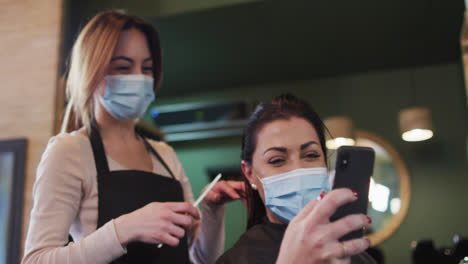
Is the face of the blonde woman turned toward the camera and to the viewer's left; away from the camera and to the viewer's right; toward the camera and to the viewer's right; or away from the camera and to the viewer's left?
toward the camera and to the viewer's right

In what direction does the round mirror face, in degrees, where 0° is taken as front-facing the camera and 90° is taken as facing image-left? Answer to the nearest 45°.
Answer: approximately 0°

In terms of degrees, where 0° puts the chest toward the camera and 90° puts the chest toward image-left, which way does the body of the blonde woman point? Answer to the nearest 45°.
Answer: approximately 315°
